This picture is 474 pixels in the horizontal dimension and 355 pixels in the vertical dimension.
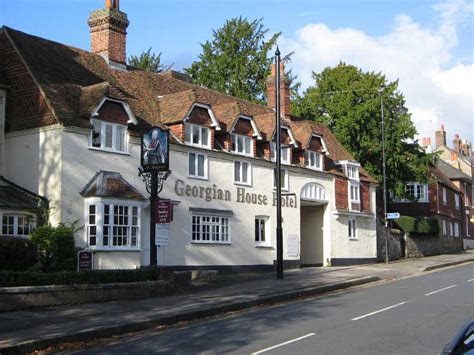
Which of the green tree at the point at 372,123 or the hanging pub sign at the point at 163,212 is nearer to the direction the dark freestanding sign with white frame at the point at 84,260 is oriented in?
the hanging pub sign

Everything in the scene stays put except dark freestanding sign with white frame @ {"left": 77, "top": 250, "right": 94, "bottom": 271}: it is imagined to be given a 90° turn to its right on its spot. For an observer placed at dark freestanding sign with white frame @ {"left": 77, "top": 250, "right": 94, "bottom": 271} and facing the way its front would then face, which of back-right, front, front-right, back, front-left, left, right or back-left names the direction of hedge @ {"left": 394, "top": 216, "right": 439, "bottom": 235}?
back-right

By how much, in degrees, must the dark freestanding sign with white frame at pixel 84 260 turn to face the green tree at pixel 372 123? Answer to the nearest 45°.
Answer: approximately 135° to its left

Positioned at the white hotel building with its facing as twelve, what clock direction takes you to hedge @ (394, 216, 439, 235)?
The hedge is roughly at 9 o'clock from the white hotel building.

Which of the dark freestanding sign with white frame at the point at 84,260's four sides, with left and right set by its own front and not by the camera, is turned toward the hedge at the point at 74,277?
front

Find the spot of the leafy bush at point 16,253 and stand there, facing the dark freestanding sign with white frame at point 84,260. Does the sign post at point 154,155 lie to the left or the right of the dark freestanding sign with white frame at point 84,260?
right

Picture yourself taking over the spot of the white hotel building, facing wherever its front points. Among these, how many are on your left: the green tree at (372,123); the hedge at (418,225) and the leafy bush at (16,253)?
2

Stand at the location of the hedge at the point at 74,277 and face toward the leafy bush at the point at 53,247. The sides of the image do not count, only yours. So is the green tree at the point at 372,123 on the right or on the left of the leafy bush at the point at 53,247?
right

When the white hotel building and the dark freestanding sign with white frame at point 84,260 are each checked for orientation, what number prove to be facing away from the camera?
0

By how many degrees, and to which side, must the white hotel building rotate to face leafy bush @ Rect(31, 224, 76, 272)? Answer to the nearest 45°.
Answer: approximately 90° to its right

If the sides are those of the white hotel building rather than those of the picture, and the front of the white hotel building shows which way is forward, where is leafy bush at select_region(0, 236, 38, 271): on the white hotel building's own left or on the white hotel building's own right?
on the white hotel building's own right

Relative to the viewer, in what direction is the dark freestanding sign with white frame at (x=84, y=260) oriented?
toward the camera

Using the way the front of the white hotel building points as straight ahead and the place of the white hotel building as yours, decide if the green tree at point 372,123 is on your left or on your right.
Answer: on your left
